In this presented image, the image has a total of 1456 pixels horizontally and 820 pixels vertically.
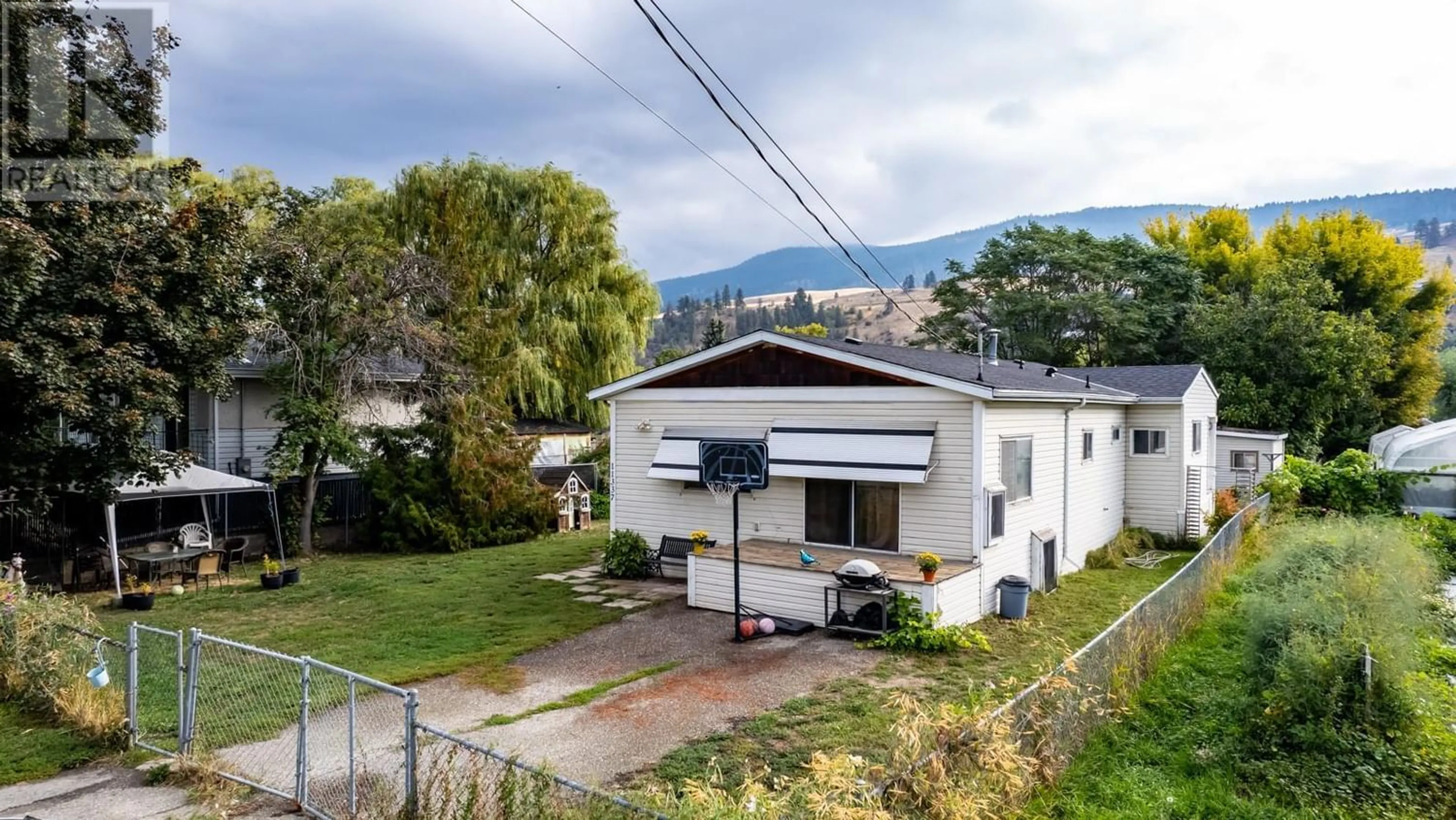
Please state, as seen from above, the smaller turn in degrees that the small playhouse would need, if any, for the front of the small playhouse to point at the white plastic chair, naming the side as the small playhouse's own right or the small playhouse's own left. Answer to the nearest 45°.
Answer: approximately 45° to the small playhouse's own right

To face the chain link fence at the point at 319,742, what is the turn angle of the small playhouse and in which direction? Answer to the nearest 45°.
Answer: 0° — it already faces it

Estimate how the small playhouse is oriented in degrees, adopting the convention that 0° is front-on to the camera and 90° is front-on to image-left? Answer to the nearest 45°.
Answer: approximately 0°

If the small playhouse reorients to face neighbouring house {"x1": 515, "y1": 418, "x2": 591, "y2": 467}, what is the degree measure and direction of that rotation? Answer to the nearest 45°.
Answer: approximately 180°

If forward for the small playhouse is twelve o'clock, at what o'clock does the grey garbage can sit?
The grey garbage can is roughly at 11 o'clock from the small playhouse.

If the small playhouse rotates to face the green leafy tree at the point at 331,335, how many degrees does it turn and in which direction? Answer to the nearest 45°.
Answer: approximately 45° to its right
